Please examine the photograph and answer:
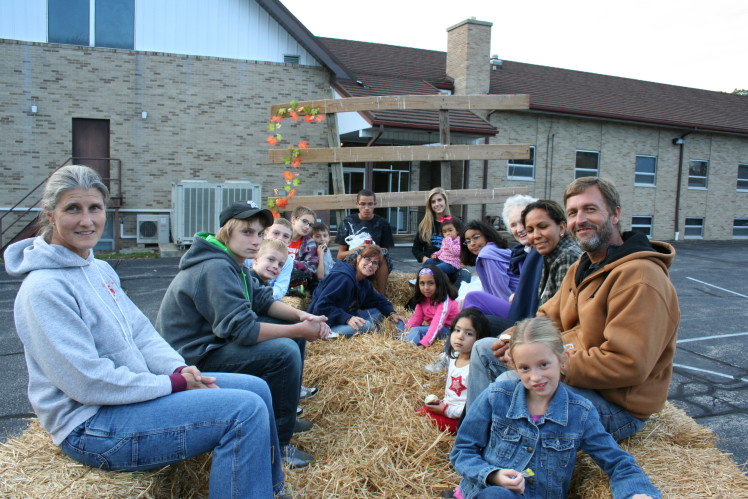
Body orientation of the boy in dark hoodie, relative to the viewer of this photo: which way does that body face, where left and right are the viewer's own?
facing to the right of the viewer

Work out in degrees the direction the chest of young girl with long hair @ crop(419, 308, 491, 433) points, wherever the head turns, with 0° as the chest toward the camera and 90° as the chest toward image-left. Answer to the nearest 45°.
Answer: approximately 45°

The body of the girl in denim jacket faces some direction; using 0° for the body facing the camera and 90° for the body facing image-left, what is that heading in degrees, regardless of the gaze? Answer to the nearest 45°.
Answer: approximately 0°

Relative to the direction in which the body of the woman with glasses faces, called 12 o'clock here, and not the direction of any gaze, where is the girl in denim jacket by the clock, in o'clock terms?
The girl in denim jacket is roughly at 1 o'clock from the woman with glasses.

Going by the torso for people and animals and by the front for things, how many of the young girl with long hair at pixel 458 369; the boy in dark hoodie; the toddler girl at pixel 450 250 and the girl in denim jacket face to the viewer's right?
1

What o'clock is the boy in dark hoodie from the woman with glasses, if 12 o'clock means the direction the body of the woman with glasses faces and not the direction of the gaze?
The boy in dark hoodie is roughly at 2 o'clock from the woman with glasses.

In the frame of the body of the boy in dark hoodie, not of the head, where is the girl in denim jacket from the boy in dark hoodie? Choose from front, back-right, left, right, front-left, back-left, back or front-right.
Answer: front-right

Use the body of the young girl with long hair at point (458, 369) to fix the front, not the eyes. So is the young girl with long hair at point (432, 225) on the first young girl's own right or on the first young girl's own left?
on the first young girl's own right

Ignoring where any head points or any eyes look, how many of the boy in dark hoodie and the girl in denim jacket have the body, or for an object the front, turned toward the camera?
1

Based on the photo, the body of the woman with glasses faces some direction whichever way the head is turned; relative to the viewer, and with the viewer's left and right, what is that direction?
facing the viewer and to the right of the viewer
